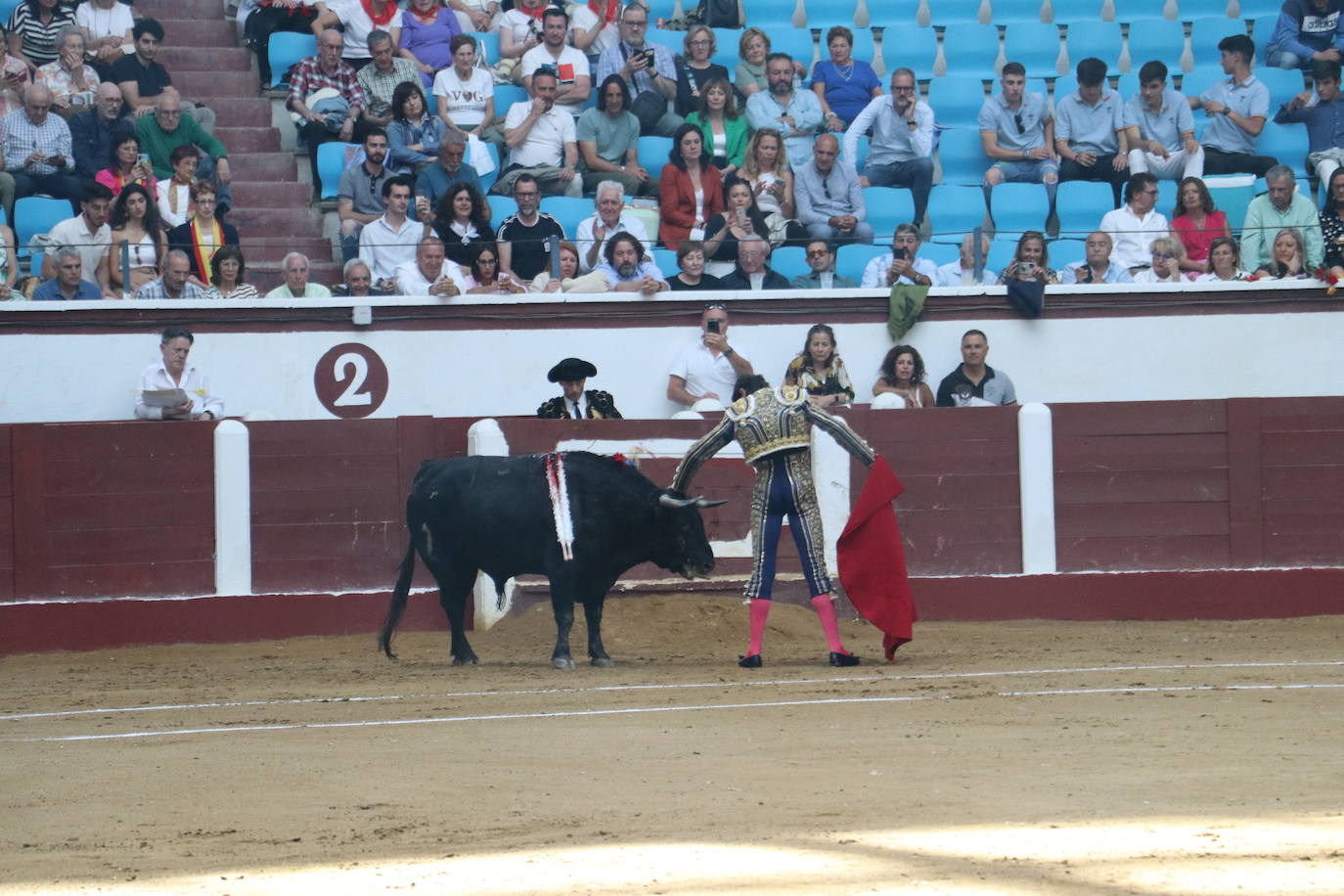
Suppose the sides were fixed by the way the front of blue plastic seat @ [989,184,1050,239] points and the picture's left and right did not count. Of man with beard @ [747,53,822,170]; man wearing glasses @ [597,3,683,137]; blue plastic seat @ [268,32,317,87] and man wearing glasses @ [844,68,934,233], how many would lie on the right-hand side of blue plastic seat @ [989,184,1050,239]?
4

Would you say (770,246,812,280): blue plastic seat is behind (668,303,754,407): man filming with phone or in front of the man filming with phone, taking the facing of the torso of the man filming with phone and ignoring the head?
behind

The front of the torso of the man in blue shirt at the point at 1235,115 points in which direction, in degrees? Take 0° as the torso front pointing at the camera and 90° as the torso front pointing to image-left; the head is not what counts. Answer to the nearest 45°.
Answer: approximately 45°

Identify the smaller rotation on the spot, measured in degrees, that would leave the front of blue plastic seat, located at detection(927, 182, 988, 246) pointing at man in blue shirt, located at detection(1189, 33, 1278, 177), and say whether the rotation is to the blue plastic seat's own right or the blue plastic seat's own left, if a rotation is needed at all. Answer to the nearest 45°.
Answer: approximately 90° to the blue plastic seat's own left

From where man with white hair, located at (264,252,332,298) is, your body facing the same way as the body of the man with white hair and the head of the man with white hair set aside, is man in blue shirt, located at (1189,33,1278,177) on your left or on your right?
on your left

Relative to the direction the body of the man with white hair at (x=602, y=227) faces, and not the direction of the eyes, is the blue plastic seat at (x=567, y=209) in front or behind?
behind

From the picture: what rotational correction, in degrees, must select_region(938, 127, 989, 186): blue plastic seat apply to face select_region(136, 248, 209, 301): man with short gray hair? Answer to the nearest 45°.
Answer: approximately 45° to its right

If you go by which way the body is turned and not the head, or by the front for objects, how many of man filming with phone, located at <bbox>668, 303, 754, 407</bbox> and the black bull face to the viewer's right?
1

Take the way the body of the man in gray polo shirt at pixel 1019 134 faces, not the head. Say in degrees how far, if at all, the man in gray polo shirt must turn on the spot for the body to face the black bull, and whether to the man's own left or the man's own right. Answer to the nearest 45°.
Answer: approximately 45° to the man's own right

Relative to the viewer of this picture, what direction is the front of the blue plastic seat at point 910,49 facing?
facing the viewer

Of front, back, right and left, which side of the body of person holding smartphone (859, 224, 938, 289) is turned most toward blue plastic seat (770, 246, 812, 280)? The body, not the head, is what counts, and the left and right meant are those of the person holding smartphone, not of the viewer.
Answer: right

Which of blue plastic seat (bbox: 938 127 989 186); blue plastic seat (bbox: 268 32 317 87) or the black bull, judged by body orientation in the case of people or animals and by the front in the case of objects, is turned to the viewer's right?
the black bull

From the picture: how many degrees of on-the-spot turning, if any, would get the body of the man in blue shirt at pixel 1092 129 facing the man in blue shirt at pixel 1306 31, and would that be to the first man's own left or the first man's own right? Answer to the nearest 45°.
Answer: approximately 135° to the first man's own left

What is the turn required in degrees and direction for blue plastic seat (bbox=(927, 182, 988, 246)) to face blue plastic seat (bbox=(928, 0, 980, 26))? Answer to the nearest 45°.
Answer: approximately 180°

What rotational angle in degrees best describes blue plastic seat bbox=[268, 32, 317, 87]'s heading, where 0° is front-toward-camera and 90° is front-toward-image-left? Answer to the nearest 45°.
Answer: approximately 0°

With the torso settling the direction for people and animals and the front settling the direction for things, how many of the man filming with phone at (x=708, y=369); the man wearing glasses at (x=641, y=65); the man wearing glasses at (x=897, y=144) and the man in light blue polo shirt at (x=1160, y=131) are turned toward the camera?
4

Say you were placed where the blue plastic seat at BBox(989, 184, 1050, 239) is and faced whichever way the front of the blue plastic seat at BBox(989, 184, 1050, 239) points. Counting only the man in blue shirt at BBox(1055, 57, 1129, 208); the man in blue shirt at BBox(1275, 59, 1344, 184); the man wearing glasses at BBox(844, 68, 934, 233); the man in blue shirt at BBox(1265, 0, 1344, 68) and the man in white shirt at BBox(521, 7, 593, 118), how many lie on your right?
2
